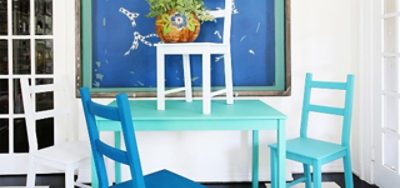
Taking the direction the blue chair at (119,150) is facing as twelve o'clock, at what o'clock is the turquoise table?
The turquoise table is roughly at 12 o'clock from the blue chair.

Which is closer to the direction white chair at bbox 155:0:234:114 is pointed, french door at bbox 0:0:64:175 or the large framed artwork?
the french door

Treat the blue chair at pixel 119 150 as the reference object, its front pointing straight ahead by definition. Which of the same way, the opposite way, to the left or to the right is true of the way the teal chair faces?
the opposite way

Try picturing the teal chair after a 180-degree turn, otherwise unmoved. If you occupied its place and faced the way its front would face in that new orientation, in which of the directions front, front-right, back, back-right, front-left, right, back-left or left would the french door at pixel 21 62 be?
back-left

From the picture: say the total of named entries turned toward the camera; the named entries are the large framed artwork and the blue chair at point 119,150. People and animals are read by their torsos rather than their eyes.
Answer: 1

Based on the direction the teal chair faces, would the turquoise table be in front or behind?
in front

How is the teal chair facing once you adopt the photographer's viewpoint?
facing the viewer and to the left of the viewer

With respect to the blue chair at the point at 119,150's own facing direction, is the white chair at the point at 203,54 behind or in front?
in front

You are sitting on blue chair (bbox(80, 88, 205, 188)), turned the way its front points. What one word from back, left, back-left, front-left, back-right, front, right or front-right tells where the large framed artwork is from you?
front-left

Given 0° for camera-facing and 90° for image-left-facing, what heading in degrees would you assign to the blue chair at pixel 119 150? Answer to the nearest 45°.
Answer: approximately 225°

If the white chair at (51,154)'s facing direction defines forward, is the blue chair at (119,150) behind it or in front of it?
in front

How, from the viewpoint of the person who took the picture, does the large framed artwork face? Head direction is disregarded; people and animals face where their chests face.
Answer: facing the viewer

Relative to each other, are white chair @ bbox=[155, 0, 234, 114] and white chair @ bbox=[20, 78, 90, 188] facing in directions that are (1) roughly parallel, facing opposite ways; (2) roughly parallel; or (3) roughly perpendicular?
roughly perpendicular
